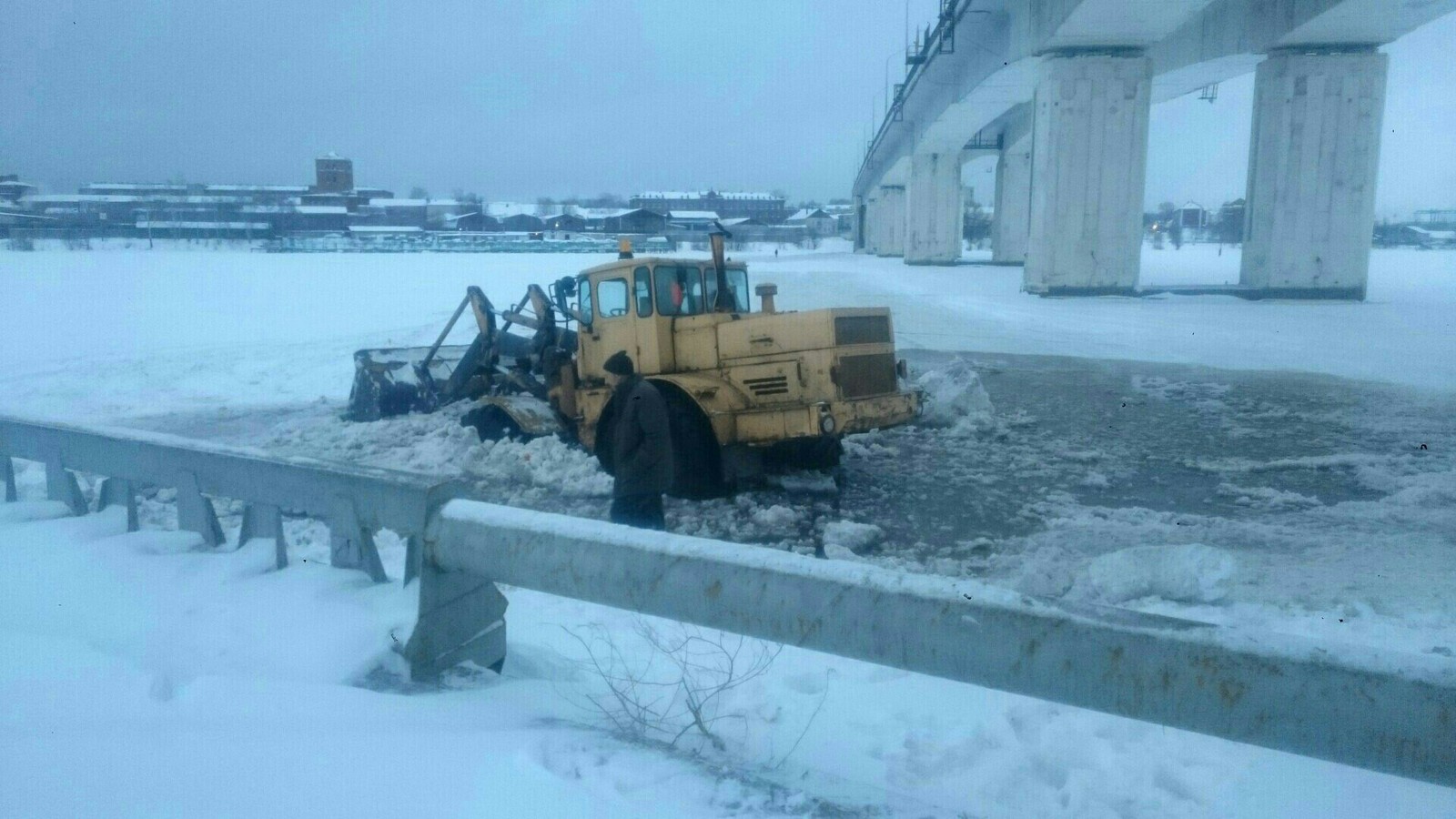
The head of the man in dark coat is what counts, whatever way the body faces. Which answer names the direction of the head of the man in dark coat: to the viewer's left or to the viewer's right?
to the viewer's left

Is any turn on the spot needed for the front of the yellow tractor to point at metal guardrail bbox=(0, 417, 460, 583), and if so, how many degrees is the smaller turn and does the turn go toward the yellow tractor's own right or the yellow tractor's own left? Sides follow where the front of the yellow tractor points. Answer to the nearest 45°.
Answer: approximately 90° to the yellow tractor's own left

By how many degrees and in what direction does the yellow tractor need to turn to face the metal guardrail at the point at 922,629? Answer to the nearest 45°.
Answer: approximately 135° to its left

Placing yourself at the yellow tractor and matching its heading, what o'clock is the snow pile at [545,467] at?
The snow pile is roughly at 11 o'clock from the yellow tractor.

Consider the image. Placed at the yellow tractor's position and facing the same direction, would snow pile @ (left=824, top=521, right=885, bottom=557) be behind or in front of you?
behind

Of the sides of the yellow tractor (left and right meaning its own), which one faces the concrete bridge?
right

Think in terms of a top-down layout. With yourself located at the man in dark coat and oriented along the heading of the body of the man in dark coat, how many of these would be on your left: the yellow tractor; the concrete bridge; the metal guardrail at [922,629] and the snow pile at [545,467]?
1

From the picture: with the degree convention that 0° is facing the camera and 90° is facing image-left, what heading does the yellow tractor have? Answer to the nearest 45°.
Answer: approximately 135°

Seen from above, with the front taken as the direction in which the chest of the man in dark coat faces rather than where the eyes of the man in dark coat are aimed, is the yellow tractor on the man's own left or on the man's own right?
on the man's own right

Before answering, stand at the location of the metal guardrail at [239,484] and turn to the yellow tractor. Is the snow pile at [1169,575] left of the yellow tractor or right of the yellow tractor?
right

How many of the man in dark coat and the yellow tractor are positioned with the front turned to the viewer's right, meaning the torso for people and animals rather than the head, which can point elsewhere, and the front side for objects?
0
